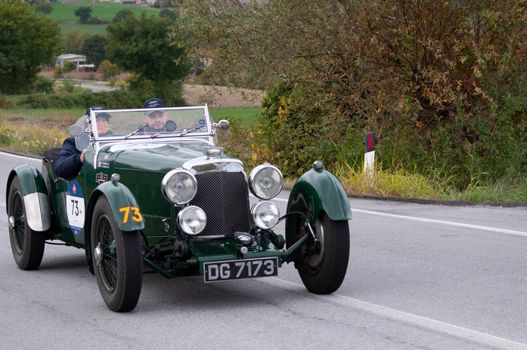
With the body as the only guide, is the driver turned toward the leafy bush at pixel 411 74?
no

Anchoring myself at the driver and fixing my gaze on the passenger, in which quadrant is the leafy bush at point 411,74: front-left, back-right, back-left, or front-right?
back-right

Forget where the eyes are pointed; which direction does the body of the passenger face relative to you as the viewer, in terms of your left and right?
facing the viewer and to the right of the viewer

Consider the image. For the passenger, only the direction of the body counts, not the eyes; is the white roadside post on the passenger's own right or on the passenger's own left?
on the passenger's own left

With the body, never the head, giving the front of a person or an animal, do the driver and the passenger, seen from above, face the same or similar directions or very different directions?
same or similar directions

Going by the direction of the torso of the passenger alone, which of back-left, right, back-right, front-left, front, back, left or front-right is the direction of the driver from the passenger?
front-left
